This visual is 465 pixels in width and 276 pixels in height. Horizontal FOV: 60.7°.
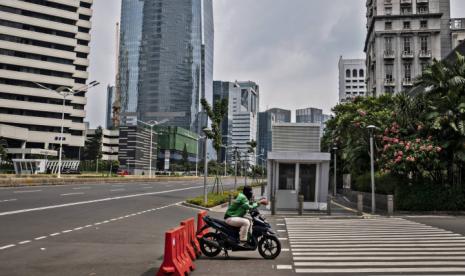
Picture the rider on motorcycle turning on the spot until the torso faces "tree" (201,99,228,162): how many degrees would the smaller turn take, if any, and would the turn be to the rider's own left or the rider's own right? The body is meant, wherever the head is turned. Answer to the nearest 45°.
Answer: approximately 90° to the rider's own left

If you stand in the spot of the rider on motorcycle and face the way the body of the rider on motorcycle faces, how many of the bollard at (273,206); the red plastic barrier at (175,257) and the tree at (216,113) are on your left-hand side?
2

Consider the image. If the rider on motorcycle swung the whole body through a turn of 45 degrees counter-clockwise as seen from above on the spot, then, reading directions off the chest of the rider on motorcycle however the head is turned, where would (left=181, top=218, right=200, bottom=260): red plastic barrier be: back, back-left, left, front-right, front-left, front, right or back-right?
back-left

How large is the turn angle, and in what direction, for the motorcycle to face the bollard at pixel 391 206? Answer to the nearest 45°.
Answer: approximately 45° to its left

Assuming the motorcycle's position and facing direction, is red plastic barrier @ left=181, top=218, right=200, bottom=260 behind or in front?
behind

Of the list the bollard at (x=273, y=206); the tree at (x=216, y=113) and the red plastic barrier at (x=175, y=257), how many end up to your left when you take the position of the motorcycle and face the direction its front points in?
2

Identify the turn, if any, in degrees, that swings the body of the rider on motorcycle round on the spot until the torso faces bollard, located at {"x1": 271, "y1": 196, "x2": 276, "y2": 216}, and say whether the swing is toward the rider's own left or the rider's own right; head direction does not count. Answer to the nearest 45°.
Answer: approximately 90° to the rider's own left

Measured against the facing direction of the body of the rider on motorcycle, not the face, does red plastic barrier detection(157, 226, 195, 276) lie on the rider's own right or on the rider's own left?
on the rider's own right

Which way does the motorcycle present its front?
to the viewer's right

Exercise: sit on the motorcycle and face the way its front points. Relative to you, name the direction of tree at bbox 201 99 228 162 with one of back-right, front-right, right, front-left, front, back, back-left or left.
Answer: left

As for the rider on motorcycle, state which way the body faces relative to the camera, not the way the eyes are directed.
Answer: to the viewer's right

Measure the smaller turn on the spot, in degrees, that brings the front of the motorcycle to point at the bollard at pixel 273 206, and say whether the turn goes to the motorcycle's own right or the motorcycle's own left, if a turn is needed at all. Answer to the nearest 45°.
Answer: approximately 90° to the motorcycle's own left

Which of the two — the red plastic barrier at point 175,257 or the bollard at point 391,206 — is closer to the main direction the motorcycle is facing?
the bollard
